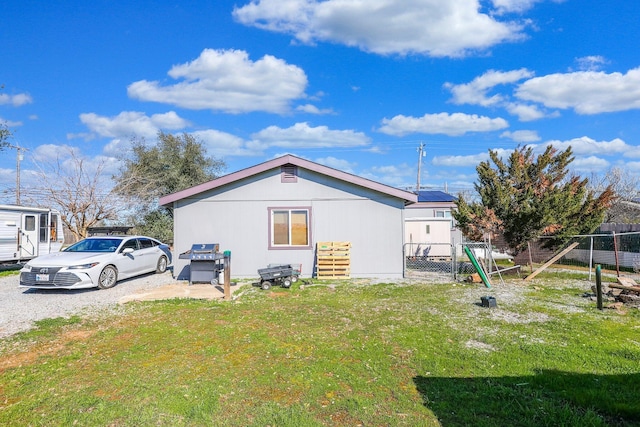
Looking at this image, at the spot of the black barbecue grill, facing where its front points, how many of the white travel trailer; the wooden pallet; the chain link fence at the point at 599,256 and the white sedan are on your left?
2

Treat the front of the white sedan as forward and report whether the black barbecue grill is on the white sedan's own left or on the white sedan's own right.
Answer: on the white sedan's own left

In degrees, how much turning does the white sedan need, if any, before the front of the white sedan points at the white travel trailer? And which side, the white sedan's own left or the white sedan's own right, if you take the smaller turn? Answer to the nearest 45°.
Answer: approximately 135° to the white sedan's own right

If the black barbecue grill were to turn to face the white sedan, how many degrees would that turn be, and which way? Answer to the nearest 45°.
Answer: approximately 90° to its right

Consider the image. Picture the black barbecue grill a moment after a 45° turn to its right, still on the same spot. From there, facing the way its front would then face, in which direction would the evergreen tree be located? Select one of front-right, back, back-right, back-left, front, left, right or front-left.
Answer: back-left

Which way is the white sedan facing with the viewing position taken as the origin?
facing the viewer and to the left of the viewer

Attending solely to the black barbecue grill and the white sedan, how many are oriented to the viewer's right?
0

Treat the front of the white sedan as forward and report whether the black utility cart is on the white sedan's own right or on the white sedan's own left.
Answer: on the white sedan's own left

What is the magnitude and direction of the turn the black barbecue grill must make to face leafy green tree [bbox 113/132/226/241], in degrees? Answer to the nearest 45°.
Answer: approximately 180°

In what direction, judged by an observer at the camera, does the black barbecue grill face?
facing the viewer

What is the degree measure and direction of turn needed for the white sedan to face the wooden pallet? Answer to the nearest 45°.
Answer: approximately 135° to its left

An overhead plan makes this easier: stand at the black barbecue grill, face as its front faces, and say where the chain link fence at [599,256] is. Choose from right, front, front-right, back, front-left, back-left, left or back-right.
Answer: left

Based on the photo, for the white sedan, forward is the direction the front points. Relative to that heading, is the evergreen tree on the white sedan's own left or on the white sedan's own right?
on the white sedan's own left

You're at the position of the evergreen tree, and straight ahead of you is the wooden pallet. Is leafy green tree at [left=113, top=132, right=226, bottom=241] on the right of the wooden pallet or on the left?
right
